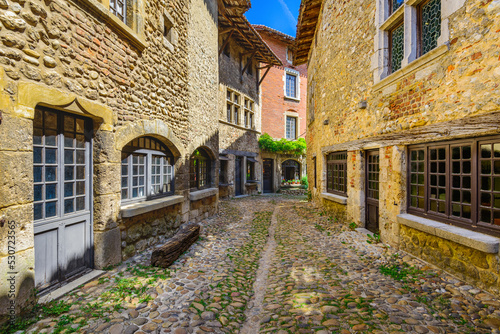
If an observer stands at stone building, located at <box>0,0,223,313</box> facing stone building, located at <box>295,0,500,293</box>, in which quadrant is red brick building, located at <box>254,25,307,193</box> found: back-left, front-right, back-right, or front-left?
front-left

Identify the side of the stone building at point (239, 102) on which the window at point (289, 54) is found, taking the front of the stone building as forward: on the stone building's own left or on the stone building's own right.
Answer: on the stone building's own left

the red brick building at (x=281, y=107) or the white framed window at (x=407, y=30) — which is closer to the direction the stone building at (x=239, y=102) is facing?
the white framed window

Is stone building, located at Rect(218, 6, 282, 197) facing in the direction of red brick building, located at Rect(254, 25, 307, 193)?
no

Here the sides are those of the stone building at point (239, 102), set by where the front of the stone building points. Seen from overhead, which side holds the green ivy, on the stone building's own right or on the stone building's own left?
on the stone building's own left

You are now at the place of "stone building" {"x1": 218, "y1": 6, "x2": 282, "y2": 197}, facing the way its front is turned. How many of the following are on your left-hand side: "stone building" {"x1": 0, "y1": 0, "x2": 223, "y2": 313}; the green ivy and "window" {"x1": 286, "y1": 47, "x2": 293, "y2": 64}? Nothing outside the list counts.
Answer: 2

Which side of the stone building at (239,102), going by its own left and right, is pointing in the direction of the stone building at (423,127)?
front

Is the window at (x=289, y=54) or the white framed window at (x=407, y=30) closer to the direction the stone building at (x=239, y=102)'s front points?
the white framed window

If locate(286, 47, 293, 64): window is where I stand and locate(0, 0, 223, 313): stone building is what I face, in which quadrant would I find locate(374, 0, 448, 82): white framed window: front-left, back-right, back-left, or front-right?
front-left

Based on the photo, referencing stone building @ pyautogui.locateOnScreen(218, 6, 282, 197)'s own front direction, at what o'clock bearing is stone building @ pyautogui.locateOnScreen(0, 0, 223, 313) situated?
stone building @ pyautogui.locateOnScreen(0, 0, 223, 313) is roughly at 2 o'clock from stone building @ pyautogui.locateOnScreen(218, 6, 282, 197).

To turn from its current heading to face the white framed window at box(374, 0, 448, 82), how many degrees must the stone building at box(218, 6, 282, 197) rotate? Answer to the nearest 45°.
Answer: approximately 45° to its right
